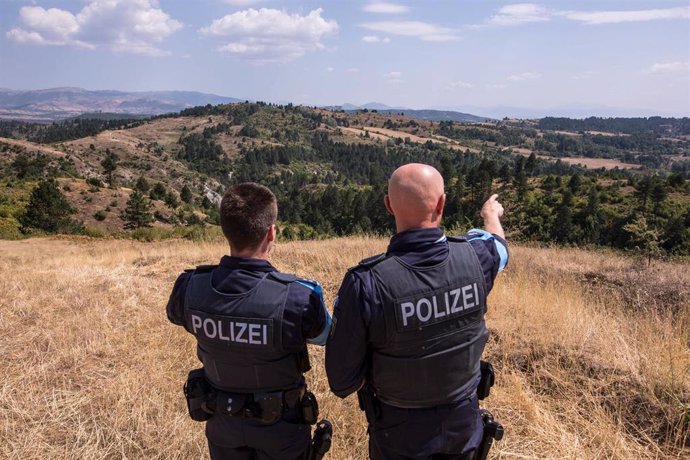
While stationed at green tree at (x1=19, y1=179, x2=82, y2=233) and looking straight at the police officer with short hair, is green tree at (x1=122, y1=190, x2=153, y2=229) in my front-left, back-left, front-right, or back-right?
back-left

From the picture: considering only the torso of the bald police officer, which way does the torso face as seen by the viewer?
away from the camera

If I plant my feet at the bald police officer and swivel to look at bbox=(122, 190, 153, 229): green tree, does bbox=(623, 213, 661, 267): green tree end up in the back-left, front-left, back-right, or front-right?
front-right

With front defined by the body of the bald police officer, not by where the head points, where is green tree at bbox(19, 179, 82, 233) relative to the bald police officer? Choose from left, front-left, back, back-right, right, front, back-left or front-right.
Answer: front-left

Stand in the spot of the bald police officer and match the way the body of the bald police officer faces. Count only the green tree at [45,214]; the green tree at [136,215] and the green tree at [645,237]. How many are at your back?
0

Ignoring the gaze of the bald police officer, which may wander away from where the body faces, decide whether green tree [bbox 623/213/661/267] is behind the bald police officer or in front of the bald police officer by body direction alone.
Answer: in front

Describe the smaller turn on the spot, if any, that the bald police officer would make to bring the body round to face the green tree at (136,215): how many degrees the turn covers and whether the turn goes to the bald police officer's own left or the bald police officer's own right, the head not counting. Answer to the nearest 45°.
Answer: approximately 45° to the bald police officer's own left

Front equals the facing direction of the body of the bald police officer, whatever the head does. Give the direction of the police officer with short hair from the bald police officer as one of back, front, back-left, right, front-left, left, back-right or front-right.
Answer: left

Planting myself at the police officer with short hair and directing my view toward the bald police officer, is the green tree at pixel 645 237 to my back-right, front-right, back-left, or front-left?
front-left

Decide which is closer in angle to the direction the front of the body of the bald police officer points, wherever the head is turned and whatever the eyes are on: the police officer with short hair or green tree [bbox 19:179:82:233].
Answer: the green tree

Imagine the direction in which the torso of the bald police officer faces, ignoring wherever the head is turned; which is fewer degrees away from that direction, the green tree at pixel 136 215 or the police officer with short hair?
the green tree

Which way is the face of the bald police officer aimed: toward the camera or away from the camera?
away from the camera
